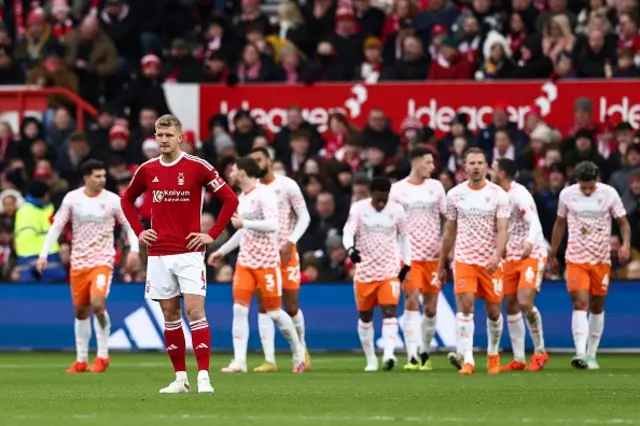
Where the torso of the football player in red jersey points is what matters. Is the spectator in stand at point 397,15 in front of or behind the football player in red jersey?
behind

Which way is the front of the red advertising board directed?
toward the camera

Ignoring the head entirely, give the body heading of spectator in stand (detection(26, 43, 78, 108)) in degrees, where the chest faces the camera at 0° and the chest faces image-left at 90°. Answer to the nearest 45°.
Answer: approximately 0°

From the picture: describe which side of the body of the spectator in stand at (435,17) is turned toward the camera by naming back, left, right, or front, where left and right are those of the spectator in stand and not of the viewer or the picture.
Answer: front

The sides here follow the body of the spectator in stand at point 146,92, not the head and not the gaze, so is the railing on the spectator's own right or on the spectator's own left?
on the spectator's own right

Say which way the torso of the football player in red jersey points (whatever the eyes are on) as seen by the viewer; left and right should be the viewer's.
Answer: facing the viewer

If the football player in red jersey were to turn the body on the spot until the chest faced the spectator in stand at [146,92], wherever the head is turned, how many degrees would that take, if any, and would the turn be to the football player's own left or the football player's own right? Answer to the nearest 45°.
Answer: approximately 180°

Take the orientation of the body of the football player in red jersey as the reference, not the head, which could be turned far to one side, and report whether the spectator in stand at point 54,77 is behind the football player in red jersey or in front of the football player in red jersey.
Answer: behind

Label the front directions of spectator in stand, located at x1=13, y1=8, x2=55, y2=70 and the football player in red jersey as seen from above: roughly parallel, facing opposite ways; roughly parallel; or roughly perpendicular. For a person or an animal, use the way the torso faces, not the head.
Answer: roughly parallel

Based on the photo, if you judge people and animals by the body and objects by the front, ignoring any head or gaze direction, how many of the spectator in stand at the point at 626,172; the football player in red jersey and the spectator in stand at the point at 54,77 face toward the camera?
3

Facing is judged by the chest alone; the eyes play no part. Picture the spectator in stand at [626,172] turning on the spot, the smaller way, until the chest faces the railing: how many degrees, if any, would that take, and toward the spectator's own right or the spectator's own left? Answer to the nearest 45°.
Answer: approximately 90° to the spectator's own right
